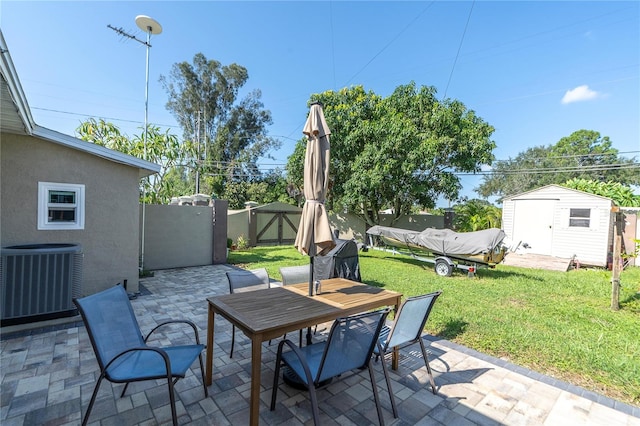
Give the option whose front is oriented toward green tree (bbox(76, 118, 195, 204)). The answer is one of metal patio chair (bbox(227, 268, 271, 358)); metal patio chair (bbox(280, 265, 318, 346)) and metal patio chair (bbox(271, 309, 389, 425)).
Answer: metal patio chair (bbox(271, 309, 389, 425))

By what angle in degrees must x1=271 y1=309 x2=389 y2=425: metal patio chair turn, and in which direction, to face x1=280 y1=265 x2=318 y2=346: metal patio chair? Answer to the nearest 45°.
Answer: approximately 45° to its right

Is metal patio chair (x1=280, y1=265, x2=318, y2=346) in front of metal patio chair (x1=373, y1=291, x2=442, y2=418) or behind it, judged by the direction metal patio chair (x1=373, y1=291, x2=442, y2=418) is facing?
in front

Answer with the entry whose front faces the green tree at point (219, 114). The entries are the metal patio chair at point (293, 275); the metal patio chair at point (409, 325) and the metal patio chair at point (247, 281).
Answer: the metal patio chair at point (409, 325)

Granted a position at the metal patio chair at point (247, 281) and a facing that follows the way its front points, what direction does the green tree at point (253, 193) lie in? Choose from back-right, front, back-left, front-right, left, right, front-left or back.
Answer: back-left

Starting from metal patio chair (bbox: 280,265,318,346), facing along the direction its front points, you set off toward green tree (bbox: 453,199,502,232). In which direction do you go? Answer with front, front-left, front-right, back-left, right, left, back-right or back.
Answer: left

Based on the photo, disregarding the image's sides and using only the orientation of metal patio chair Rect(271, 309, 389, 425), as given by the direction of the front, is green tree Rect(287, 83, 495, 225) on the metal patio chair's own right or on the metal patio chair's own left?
on the metal patio chair's own right

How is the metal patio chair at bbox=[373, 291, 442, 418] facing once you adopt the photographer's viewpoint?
facing away from the viewer and to the left of the viewer

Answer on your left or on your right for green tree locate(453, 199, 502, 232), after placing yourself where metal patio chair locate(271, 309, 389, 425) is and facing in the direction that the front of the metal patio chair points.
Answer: on your right

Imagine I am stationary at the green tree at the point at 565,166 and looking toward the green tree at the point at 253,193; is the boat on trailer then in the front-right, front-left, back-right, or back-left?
front-left

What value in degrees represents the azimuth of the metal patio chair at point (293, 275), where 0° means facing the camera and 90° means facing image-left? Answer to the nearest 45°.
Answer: approximately 315°

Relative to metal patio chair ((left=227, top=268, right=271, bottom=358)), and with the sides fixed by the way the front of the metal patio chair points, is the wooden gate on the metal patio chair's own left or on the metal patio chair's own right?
on the metal patio chair's own left

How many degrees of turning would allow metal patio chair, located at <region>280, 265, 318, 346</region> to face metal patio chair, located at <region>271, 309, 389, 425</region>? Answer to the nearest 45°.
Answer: approximately 45° to its right

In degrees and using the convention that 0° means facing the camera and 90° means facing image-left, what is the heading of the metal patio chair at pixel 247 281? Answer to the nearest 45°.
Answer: approximately 315°
